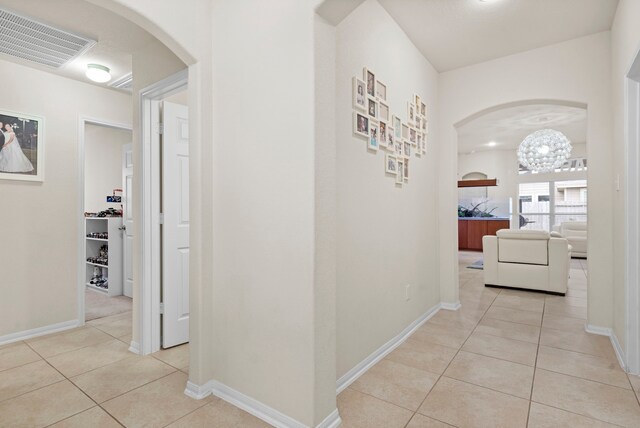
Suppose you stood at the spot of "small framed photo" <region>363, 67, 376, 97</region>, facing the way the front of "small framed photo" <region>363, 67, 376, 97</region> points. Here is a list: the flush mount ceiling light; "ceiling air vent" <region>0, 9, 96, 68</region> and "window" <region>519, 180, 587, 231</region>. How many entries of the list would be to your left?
1

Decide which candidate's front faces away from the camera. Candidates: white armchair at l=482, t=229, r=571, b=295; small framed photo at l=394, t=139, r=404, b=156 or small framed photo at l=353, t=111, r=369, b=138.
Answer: the white armchair

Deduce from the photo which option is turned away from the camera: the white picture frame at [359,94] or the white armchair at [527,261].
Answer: the white armchair

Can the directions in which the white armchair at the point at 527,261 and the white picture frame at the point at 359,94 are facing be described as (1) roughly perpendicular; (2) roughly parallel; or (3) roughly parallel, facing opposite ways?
roughly perpendicular

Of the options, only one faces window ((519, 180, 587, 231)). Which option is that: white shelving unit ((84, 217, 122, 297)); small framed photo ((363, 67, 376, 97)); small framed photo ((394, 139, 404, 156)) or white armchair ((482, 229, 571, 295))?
the white armchair

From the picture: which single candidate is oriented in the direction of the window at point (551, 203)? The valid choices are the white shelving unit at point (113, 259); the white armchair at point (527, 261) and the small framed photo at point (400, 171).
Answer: the white armchair

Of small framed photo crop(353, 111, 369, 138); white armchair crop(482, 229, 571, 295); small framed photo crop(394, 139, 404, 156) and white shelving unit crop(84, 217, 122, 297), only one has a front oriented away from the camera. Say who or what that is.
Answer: the white armchair

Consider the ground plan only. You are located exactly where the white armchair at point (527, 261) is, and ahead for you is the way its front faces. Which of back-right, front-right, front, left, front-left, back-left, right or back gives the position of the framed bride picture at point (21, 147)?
back-left

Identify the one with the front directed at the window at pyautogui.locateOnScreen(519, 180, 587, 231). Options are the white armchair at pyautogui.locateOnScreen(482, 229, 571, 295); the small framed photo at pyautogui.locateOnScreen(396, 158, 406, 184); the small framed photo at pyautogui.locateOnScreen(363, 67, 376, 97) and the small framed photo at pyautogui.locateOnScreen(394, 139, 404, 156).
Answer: the white armchair

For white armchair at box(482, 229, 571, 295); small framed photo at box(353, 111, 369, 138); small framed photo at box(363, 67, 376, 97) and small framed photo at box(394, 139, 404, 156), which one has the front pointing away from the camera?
the white armchair

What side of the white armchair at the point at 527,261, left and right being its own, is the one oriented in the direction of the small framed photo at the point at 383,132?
back

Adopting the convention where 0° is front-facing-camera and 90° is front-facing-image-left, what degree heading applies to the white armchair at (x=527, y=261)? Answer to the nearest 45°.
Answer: approximately 180°
